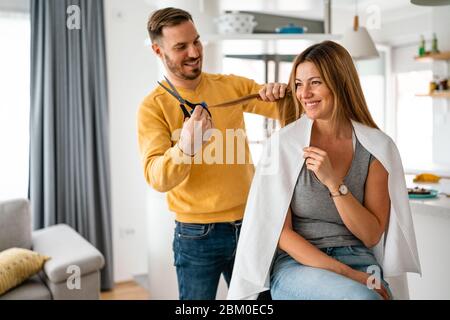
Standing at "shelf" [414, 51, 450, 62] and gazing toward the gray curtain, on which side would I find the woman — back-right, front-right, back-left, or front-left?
front-left

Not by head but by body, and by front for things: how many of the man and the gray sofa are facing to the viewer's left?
0

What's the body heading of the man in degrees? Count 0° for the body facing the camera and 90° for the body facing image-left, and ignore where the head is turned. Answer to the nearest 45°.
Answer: approximately 315°

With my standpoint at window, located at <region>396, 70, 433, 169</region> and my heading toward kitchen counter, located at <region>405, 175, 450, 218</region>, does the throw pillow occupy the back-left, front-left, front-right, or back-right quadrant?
front-right

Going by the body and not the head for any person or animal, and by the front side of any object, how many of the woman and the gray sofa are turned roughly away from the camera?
0

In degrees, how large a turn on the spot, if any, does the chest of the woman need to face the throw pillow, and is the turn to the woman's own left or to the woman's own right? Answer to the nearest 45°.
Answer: approximately 90° to the woman's own right

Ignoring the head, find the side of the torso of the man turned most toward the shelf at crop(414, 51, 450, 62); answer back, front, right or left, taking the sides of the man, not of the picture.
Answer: left

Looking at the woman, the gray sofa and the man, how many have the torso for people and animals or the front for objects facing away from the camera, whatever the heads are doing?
0

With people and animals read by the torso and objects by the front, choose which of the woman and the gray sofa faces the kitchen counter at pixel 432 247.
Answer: the gray sofa

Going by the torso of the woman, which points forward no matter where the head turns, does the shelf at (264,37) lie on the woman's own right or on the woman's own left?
on the woman's own right

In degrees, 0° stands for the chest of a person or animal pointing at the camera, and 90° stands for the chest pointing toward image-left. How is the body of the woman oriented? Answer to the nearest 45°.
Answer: approximately 45°
